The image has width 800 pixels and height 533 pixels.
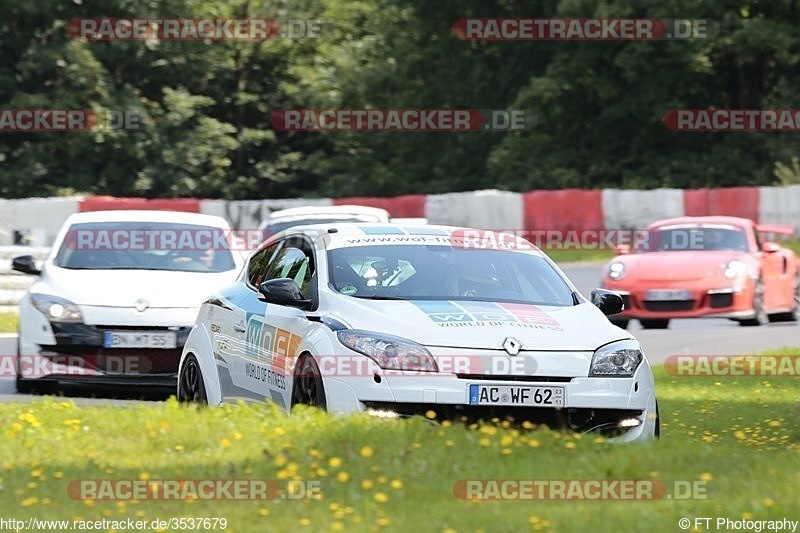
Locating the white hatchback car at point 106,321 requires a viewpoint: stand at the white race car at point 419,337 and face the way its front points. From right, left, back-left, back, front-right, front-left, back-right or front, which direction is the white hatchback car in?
back

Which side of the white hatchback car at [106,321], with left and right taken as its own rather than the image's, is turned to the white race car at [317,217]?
back

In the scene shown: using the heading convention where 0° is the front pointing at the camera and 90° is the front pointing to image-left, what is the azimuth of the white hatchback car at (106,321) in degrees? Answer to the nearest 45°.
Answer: approximately 0°

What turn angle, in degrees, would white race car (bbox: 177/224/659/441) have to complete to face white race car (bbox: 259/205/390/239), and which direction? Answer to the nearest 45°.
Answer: approximately 135° to its left

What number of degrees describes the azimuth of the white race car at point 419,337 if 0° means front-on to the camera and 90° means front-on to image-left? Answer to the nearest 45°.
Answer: approximately 315°
